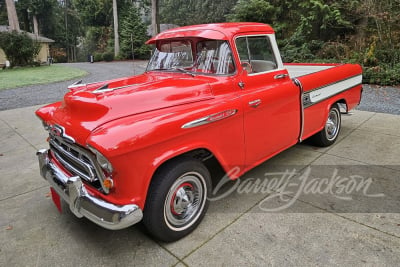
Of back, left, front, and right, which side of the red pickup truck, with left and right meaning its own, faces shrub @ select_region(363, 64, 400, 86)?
back

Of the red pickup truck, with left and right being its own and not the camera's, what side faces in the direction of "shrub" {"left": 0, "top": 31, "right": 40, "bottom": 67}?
right

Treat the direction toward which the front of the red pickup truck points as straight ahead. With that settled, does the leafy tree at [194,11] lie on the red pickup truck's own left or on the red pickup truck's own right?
on the red pickup truck's own right

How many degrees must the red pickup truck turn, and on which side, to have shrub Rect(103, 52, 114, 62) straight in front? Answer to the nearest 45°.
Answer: approximately 135° to its right

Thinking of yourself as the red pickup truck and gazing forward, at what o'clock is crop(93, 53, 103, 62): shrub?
The shrub is roughly at 4 o'clock from the red pickup truck.

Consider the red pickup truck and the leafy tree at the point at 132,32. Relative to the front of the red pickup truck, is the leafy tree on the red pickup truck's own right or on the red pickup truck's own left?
on the red pickup truck's own right

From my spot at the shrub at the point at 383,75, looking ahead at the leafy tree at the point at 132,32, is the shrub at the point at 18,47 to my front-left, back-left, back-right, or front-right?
front-left

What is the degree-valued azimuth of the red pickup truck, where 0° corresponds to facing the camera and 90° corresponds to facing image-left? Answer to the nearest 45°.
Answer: approximately 45°
